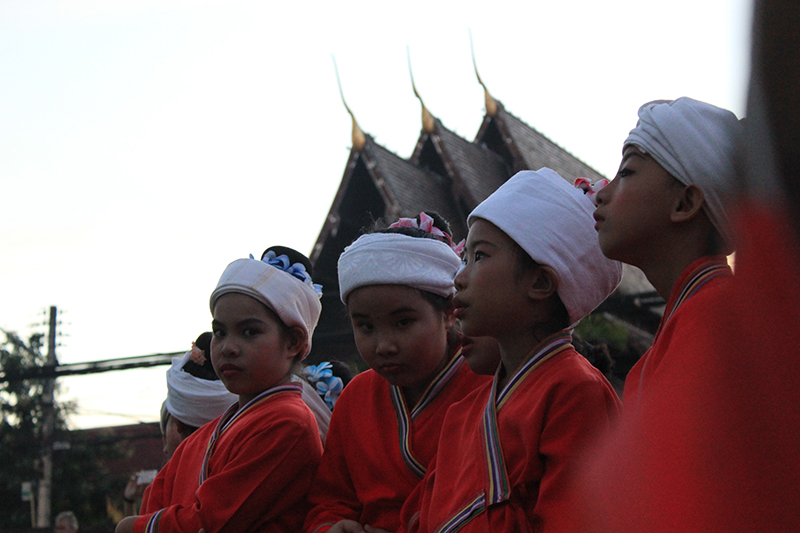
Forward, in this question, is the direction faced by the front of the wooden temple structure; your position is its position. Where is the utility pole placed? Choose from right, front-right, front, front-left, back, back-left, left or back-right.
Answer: right

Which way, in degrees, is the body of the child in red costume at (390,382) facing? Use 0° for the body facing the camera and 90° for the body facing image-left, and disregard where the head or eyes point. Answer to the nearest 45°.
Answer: approximately 45°

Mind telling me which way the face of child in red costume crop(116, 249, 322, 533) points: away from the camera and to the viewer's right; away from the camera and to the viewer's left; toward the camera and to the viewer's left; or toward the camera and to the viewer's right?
toward the camera and to the viewer's left

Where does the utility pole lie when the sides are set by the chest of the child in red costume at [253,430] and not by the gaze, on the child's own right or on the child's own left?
on the child's own right

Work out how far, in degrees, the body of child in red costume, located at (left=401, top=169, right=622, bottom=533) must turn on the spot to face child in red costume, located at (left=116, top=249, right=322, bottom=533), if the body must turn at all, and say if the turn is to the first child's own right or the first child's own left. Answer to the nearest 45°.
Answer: approximately 90° to the first child's own right

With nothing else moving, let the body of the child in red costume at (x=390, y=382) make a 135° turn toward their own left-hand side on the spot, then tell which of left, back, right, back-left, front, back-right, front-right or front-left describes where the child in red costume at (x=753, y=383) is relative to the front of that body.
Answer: right

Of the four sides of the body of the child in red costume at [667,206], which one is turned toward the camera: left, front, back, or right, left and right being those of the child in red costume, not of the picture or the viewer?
left

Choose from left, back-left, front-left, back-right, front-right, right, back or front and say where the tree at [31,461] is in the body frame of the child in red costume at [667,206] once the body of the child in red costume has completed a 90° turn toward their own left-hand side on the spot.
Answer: back-right

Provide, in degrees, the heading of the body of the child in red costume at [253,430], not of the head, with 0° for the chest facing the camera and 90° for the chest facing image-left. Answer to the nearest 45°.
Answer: approximately 45°

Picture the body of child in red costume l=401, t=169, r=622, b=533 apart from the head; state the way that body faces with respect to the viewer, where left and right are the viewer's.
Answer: facing the viewer and to the left of the viewer

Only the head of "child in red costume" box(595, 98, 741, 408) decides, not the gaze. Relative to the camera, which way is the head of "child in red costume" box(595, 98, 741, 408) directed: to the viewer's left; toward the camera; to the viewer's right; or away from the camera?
to the viewer's left

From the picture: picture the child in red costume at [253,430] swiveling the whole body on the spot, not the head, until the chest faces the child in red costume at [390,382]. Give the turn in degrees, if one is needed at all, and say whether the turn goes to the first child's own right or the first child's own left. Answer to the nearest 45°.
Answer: approximately 90° to the first child's own left

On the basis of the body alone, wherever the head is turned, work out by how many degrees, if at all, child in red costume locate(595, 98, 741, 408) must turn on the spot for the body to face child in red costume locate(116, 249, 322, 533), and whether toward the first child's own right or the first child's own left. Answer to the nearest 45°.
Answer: approximately 45° to the first child's own right
